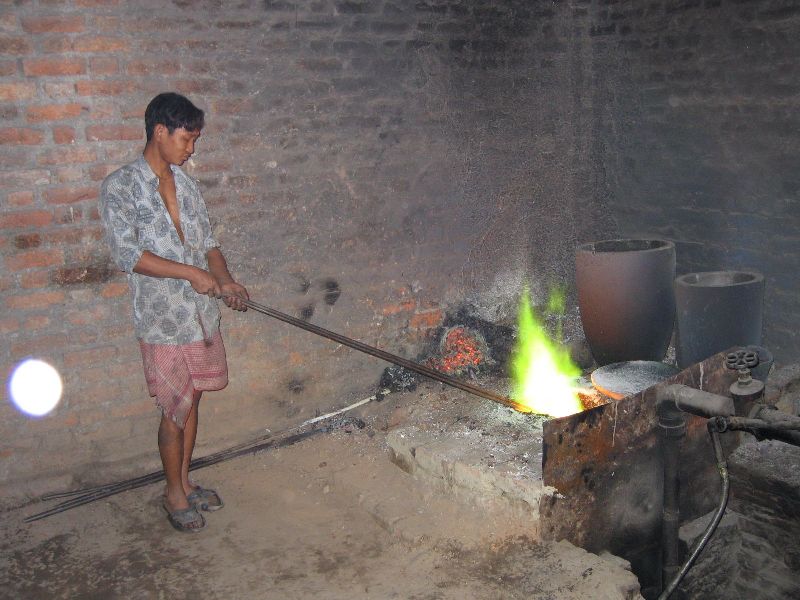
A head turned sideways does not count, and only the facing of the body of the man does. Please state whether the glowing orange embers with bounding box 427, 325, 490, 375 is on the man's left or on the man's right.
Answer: on the man's left

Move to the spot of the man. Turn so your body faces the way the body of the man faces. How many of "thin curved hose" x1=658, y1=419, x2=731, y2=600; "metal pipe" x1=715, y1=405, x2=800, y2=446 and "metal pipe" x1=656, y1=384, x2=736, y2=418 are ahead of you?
3

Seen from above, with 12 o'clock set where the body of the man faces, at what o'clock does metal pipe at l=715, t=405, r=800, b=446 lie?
The metal pipe is roughly at 12 o'clock from the man.

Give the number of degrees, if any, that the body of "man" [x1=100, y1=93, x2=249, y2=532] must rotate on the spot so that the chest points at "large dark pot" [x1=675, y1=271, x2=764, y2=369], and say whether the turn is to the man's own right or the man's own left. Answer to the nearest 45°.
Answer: approximately 45° to the man's own left

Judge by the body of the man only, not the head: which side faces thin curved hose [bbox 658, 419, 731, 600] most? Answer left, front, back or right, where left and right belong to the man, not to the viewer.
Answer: front

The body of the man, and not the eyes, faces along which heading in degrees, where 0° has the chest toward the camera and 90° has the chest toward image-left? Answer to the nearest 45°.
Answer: approximately 315°

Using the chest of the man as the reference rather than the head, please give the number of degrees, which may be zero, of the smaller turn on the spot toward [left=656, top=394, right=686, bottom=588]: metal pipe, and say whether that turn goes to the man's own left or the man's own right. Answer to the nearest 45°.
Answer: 0° — they already face it

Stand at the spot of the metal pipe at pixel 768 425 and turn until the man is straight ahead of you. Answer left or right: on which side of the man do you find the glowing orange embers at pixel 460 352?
right

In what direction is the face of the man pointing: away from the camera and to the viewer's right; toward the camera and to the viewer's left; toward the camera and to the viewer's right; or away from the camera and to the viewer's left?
toward the camera and to the viewer's right
